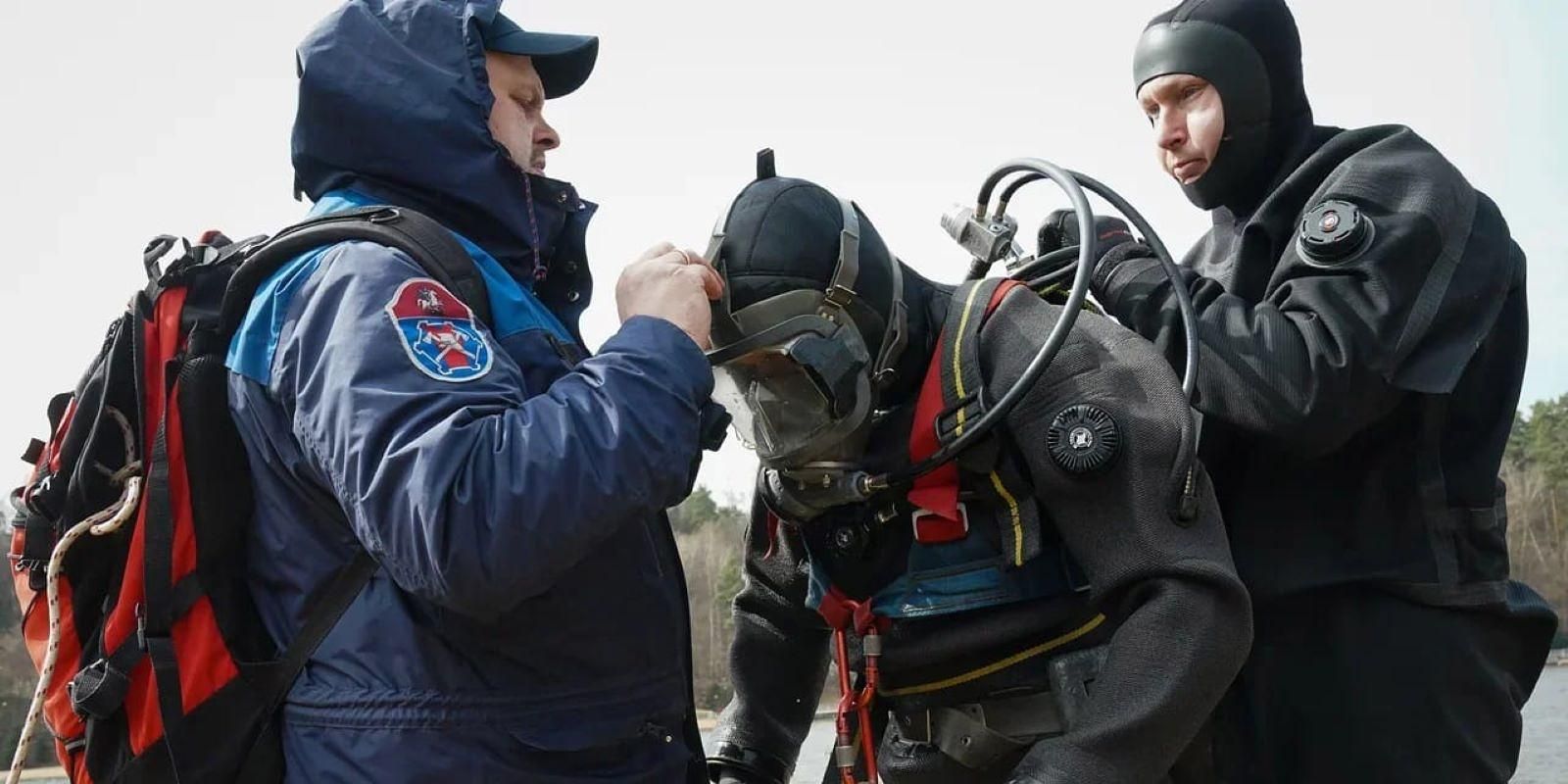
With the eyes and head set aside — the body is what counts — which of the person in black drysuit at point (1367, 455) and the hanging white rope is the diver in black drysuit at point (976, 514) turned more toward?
the hanging white rope

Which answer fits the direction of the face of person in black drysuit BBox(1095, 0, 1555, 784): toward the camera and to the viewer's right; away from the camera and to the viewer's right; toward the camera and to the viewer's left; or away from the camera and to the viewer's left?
toward the camera and to the viewer's left

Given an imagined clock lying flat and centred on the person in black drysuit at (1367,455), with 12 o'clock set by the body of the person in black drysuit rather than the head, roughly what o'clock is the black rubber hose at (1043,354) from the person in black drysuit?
The black rubber hose is roughly at 11 o'clock from the person in black drysuit.

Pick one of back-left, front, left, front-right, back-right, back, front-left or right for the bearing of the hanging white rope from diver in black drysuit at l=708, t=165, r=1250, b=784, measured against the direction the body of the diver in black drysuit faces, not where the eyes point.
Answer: front

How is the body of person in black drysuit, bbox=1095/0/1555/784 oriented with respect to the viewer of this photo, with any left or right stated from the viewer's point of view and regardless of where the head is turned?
facing to the left of the viewer

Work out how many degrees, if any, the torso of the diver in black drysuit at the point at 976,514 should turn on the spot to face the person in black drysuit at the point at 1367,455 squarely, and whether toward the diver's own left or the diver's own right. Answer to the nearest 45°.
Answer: approximately 135° to the diver's own left

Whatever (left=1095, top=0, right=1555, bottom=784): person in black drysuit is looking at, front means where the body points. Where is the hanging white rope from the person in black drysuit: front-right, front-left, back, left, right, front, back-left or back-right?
front-left

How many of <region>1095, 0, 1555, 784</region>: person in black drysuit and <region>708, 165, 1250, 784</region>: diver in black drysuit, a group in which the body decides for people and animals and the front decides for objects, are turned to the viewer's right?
0

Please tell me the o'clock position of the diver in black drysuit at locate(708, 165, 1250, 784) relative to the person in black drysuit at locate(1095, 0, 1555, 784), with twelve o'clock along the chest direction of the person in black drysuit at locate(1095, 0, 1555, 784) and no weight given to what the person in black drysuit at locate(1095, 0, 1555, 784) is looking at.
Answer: the diver in black drysuit at locate(708, 165, 1250, 784) is roughly at 11 o'clock from the person in black drysuit at locate(1095, 0, 1555, 784).
